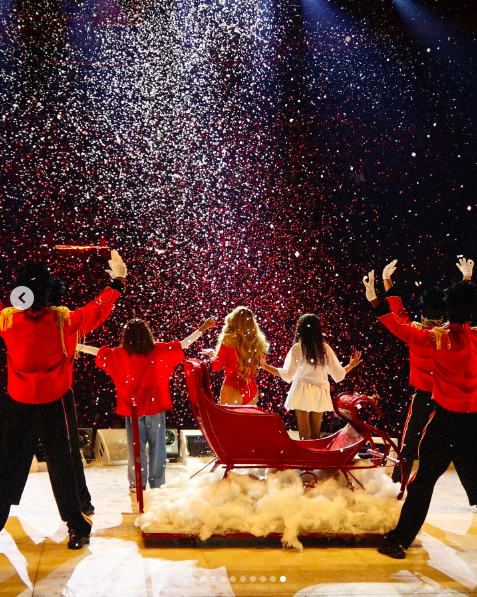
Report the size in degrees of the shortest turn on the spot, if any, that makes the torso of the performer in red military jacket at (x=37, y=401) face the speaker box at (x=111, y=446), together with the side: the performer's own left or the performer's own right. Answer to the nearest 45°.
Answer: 0° — they already face it

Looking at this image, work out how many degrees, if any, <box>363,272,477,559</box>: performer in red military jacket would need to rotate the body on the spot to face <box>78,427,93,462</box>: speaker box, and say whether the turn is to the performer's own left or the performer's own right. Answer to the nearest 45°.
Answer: approximately 45° to the performer's own left

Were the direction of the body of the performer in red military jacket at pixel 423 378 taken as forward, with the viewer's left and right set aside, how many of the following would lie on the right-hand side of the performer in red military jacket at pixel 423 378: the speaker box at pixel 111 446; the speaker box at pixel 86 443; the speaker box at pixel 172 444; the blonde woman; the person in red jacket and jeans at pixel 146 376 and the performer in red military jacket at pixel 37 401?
0

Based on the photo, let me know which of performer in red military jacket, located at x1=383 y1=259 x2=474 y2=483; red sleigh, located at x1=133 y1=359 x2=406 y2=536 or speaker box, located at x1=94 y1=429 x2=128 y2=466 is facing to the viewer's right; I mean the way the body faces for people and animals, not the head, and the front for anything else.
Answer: the red sleigh

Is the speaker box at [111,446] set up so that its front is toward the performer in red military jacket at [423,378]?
no

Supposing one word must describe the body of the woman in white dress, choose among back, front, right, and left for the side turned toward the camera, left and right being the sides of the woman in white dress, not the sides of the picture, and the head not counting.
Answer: back

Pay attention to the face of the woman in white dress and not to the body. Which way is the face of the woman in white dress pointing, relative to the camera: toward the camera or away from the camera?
away from the camera

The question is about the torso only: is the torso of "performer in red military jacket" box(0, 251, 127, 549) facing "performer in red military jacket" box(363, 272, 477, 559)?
no

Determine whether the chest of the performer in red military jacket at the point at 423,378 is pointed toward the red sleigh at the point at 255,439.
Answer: no

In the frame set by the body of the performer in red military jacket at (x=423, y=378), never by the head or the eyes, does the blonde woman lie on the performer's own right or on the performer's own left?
on the performer's own left

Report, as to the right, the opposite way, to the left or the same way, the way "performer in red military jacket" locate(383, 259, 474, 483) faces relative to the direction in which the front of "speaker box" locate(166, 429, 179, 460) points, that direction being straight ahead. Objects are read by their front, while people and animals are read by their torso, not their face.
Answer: the opposite way

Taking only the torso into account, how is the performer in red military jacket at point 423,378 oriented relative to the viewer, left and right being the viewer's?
facing away from the viewer

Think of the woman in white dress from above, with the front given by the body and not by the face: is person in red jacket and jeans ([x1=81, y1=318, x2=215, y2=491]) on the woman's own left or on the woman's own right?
on the woman's own left

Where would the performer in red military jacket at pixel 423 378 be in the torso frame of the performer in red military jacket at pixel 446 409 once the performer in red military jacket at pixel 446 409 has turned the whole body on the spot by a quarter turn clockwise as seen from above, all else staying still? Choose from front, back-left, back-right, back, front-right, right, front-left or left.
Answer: left

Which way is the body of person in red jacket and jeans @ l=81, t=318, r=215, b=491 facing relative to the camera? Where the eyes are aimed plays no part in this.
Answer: away from the camera

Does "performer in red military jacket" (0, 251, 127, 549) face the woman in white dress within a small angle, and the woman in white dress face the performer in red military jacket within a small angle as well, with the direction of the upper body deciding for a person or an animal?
no

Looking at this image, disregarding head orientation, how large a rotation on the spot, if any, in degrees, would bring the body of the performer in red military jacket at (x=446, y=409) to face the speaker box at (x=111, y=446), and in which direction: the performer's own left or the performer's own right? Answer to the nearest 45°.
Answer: approximately 45° to the performer's own left

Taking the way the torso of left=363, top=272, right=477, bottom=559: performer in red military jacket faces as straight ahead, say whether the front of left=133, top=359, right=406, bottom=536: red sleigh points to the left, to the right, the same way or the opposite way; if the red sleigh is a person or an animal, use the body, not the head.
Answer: to the right

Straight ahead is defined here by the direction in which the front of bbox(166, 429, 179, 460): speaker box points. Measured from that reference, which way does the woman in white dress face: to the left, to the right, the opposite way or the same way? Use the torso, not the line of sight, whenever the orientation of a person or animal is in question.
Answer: the opposite way

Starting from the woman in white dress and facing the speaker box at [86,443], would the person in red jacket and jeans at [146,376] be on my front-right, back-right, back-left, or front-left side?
front-left

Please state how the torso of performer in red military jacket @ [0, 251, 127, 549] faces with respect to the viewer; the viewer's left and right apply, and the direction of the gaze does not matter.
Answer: facing away from the viewer
